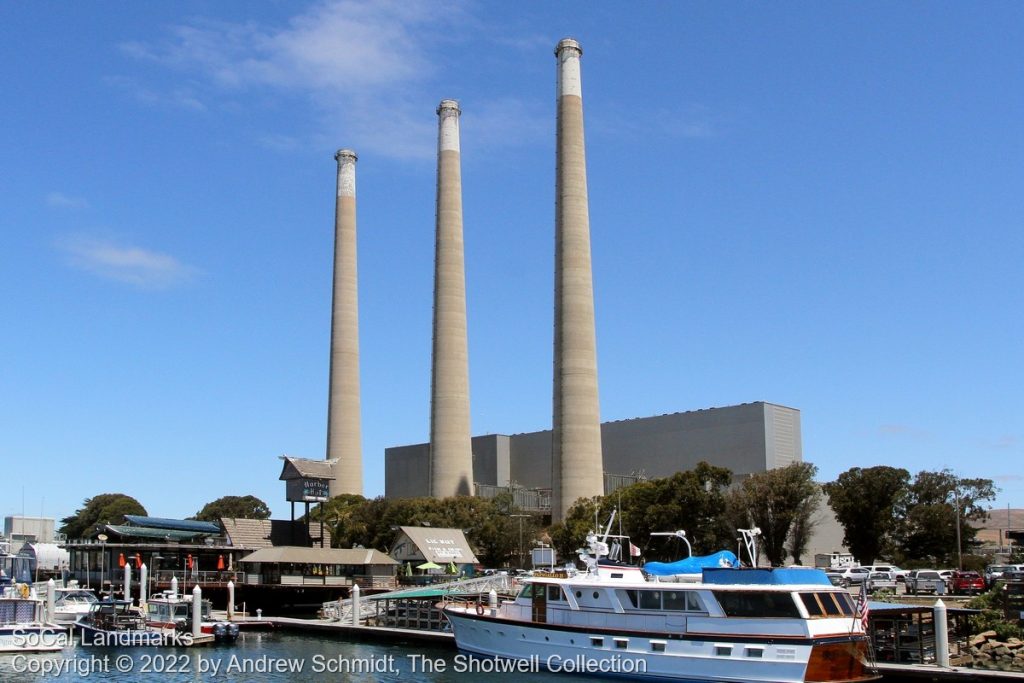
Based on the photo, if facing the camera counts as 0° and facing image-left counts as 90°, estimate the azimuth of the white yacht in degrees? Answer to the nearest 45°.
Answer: approximately 135°
